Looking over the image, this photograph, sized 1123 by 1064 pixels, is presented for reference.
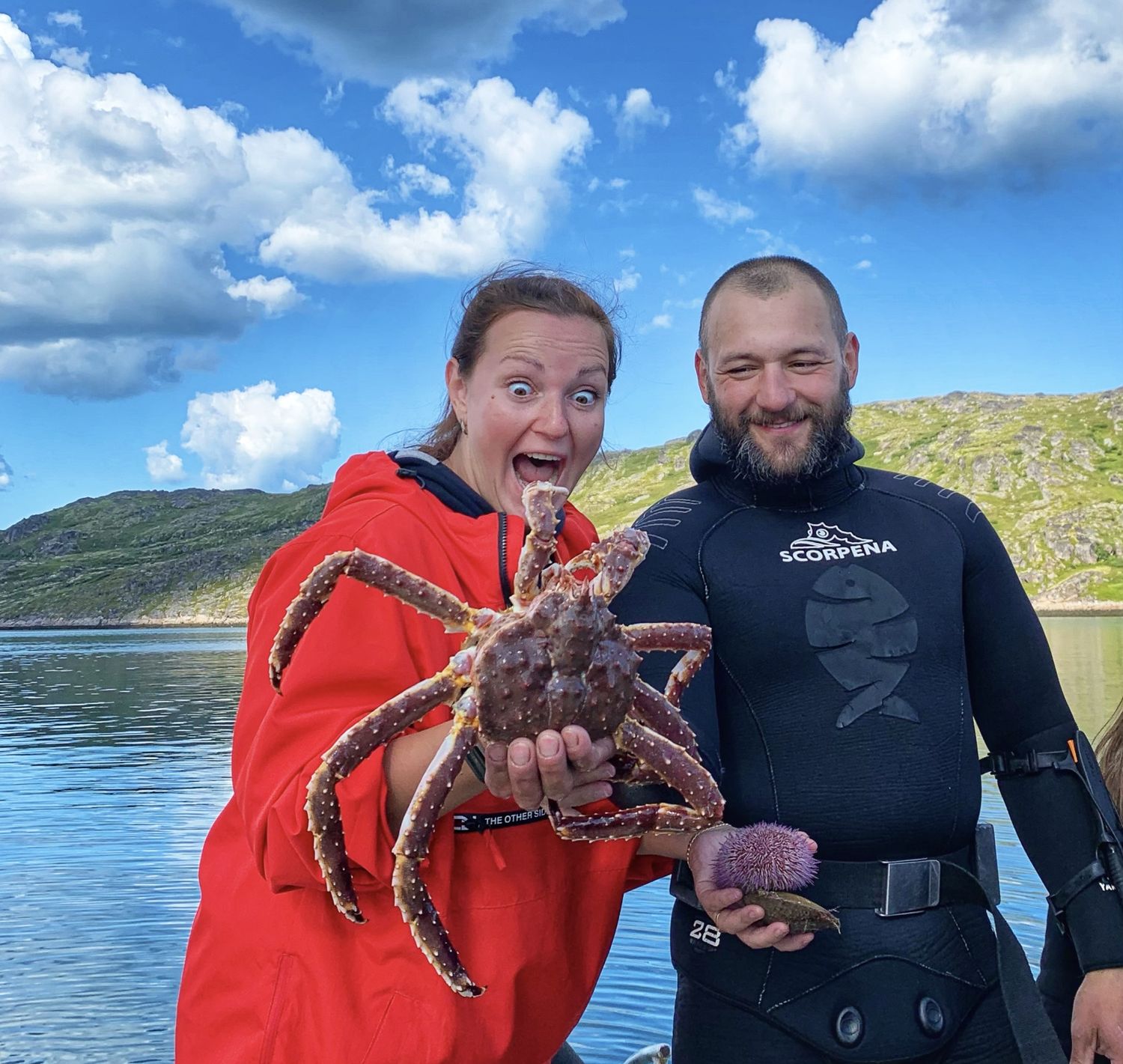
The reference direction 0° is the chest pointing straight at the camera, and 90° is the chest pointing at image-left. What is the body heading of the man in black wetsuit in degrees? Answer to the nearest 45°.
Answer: approximately 0°

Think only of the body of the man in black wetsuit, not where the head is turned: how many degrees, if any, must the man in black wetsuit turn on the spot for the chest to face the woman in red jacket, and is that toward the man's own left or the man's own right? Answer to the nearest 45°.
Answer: approximately 45° to the man's own right

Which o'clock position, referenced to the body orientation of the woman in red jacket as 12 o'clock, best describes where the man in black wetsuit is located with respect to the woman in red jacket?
The man in black wetsuit is roughly at 10 o'clock from the woman in red jacket.

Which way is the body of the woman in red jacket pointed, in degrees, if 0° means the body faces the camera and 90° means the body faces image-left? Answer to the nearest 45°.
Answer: approximately 315°
